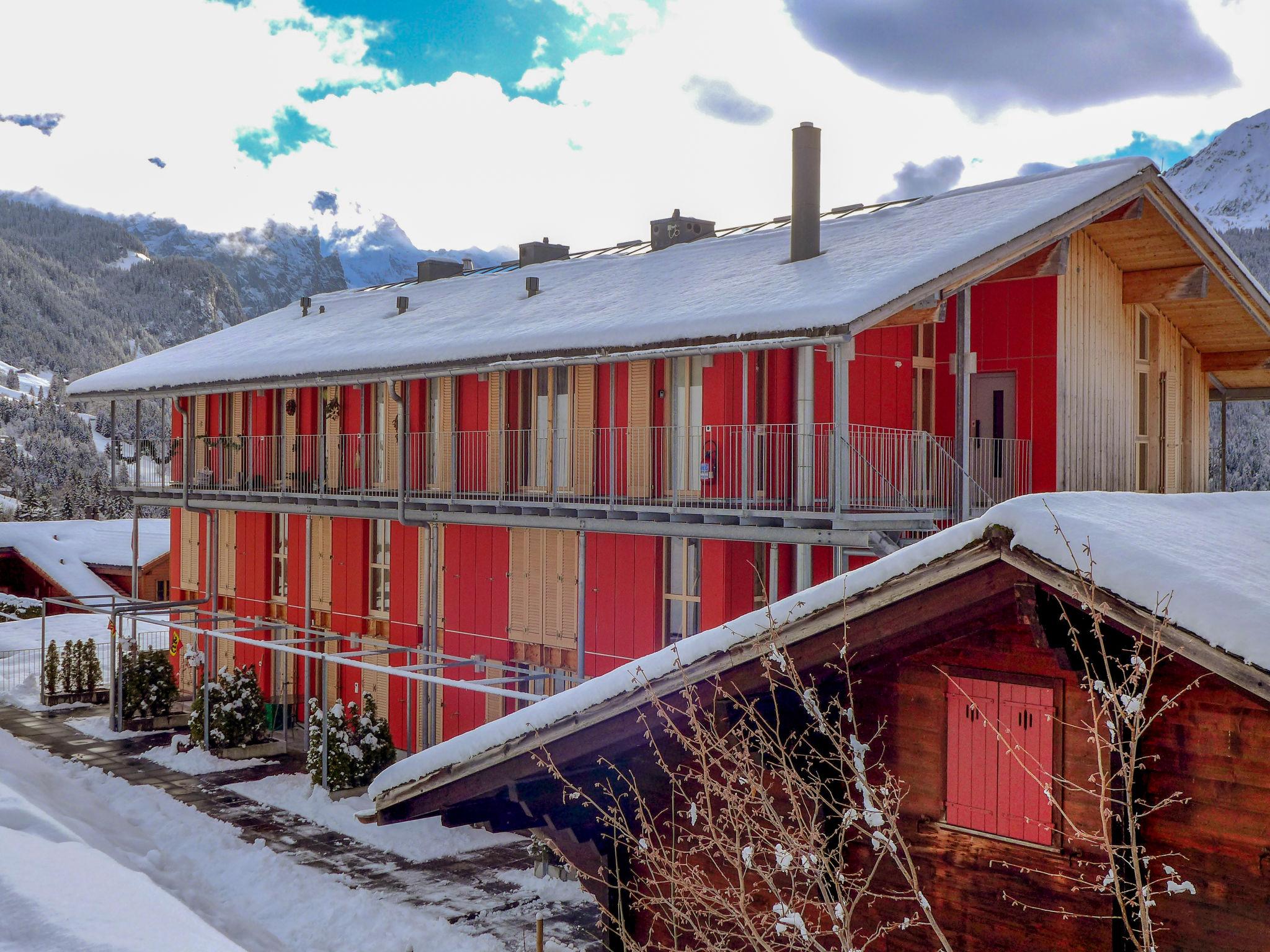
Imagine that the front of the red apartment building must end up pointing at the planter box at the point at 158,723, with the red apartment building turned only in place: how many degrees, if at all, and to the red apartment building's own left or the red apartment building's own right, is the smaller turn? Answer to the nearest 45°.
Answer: approximately 90° to the red apartment building's own right

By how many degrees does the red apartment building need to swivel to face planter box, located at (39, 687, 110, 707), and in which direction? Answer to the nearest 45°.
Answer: approximately 90° to its right

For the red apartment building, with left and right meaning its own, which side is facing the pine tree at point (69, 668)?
right

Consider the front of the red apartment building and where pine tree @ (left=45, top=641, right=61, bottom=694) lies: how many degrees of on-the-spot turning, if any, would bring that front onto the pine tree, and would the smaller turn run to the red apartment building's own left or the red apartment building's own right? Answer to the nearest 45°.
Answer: approximately 90° to the red apartment building's own right

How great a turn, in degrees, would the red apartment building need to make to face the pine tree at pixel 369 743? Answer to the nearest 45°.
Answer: approximately 45° to its right

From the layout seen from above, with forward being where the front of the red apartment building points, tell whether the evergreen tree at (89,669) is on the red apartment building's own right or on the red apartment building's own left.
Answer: on the red apartment building's own right

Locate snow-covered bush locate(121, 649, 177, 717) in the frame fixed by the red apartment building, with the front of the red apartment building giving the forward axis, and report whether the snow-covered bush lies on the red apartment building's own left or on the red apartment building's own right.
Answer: on the red apartment building's own right

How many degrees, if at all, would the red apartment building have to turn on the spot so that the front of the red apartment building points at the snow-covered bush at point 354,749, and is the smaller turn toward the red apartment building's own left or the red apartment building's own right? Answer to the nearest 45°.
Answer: approximately 45° to the red apartment building's own right

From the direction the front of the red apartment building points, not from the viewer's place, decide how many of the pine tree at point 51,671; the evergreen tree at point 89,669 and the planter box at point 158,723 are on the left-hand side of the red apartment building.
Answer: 0

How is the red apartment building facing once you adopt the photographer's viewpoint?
facing the viewer and to the left of the viewer

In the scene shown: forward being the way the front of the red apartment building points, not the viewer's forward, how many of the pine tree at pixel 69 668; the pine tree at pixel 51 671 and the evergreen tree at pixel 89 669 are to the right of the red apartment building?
3
